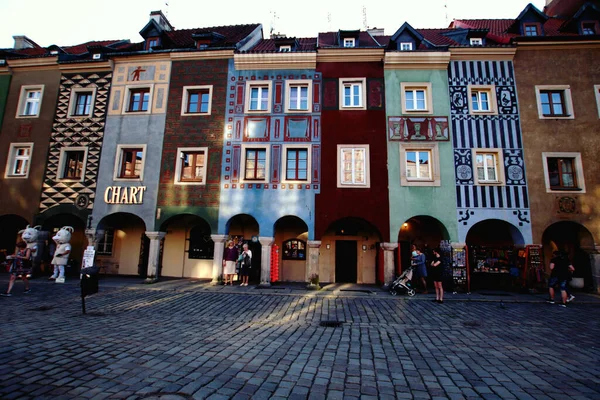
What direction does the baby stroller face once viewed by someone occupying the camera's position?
facing to the left of the viewer

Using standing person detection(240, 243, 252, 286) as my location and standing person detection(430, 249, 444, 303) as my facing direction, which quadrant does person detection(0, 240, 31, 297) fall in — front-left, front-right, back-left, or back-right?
back-right

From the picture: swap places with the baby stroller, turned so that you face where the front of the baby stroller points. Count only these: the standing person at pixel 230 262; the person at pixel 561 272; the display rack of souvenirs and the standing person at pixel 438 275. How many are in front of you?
1

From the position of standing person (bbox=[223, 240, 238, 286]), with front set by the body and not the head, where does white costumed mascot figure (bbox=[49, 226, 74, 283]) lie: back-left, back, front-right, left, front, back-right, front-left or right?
right

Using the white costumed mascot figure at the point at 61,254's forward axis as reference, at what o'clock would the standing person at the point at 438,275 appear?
The standing person is roughly at 9 o'clock from the white costumed mascot figure.

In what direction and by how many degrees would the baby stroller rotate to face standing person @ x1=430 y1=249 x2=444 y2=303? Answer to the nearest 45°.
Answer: approximately 135° to its left

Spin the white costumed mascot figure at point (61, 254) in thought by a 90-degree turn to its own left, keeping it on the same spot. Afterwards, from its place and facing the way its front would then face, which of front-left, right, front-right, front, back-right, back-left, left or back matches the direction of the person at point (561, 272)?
front

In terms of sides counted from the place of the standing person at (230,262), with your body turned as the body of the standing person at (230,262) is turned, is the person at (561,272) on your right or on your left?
on your left

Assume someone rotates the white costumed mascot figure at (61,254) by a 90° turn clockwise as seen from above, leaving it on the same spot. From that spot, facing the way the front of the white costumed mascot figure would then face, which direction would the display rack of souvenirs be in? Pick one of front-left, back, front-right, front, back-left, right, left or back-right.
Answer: back

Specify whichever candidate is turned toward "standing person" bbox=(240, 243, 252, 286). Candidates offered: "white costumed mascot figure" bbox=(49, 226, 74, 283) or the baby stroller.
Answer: the baby stroller

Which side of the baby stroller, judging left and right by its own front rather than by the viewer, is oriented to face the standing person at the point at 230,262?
front

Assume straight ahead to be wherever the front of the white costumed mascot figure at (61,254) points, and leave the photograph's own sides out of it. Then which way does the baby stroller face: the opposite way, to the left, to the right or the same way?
to the right

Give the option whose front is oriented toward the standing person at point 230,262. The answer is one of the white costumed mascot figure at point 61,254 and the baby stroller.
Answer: the baby stroller

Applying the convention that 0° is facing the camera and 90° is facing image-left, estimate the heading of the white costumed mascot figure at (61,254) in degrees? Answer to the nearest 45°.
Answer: approximately 45°

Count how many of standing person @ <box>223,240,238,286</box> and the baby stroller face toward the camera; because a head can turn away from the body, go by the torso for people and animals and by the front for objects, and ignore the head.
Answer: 1

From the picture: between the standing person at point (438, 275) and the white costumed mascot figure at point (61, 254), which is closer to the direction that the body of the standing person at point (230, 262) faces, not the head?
the standing person
